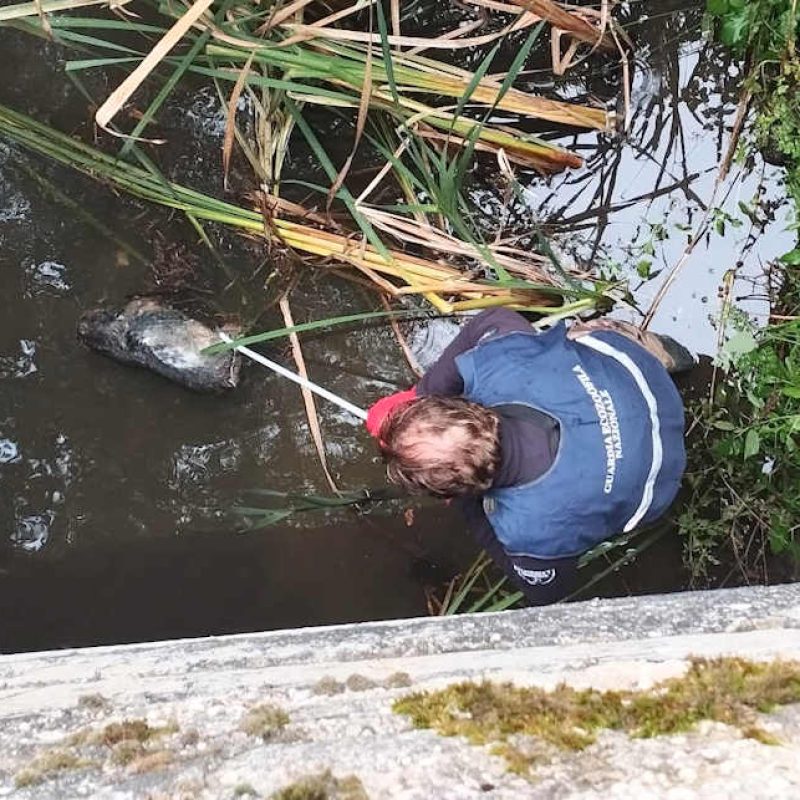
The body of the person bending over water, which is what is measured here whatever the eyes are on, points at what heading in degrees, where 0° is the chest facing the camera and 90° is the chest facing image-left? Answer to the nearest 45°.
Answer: approximately 90°

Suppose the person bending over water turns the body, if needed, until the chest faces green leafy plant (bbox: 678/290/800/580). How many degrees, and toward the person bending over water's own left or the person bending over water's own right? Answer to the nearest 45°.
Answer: approximately 135° to the person bending over water's own right
